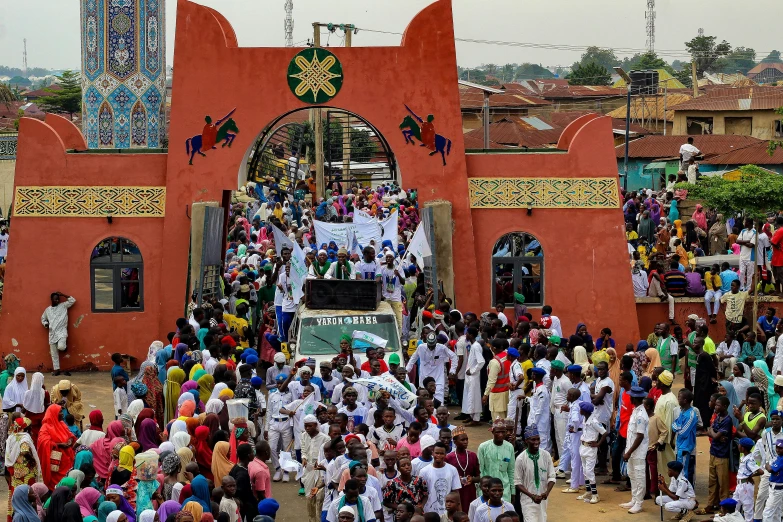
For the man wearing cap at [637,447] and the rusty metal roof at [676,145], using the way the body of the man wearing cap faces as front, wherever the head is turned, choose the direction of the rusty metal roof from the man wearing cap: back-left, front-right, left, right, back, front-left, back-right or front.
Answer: right

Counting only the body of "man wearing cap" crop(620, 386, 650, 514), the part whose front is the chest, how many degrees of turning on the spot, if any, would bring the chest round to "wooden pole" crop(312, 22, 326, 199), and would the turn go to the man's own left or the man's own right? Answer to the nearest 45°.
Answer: approximately 45° to the man's own right

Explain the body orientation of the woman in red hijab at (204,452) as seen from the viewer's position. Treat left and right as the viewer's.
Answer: facing away from the viewer and to the right of the viewer

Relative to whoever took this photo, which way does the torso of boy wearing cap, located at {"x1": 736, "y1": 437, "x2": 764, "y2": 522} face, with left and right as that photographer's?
facing to the left of the viewer

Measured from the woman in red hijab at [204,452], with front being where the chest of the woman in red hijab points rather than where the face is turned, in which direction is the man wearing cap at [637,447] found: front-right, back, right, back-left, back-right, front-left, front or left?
front-right

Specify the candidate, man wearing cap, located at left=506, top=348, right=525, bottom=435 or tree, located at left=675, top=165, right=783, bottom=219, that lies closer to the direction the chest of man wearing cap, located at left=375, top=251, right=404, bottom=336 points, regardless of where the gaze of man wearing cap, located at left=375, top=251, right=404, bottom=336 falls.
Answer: the man wearing cap

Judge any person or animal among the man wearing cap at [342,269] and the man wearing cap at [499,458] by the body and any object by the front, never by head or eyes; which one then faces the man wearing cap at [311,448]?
the man wearing cap at [342,269]

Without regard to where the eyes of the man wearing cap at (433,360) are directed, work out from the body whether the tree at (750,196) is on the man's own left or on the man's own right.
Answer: on the man's own left

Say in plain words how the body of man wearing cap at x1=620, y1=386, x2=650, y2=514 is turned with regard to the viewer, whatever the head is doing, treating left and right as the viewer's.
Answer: facing to the left of the viewer

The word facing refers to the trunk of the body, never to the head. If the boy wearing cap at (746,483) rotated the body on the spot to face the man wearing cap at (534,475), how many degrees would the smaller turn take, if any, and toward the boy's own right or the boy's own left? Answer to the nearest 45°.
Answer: approximately 45° to the boy's own left
